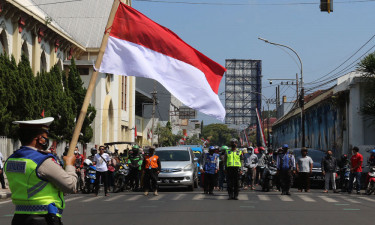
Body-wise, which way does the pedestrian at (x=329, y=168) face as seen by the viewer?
toward the camera

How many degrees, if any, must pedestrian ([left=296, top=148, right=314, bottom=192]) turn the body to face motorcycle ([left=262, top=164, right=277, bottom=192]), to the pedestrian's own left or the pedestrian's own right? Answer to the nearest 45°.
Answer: approximately 90° to the pedestrian's own right

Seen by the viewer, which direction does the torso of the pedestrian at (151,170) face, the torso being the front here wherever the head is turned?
toward the camera

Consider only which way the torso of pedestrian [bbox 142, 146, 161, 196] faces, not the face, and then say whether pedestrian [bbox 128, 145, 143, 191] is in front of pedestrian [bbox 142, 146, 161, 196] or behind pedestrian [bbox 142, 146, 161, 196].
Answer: behind

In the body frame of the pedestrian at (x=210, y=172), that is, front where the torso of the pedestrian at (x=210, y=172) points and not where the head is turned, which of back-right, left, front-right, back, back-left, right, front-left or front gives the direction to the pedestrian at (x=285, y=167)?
left

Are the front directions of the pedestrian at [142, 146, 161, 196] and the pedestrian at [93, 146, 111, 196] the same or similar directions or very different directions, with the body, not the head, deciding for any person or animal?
same or similar directions

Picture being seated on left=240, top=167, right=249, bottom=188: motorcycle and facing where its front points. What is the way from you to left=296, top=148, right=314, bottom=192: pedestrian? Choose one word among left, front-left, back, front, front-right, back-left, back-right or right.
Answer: front-left

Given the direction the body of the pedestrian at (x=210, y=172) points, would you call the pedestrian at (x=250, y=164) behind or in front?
behind

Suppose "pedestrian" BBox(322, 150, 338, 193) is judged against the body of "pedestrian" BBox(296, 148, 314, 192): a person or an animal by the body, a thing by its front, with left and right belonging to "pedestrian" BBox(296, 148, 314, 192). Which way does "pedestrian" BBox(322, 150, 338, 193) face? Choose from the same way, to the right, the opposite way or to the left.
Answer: the same way

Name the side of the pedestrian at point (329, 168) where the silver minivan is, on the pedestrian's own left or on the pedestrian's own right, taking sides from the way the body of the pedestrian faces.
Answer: on the pedestrian's own right

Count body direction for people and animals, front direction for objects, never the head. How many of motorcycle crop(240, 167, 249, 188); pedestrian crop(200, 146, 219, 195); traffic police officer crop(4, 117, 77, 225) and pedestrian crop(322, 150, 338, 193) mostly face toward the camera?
3

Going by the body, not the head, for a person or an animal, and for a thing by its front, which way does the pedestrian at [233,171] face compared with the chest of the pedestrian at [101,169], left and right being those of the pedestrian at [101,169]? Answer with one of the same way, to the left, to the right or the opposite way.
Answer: the same way

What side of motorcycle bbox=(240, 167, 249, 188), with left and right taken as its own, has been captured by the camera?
front

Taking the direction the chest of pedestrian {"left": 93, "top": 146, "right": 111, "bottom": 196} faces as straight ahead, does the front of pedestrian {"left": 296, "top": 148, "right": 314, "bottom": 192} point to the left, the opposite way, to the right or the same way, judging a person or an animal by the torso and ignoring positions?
the same way

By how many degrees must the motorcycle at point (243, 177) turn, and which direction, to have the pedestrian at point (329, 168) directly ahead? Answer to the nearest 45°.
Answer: approximately 90° to its left

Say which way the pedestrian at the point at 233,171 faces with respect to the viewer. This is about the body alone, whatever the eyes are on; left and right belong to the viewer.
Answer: facing the viewer

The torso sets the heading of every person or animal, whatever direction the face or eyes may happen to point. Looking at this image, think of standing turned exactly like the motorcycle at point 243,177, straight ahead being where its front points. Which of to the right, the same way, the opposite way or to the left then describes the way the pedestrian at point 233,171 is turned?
the same way
